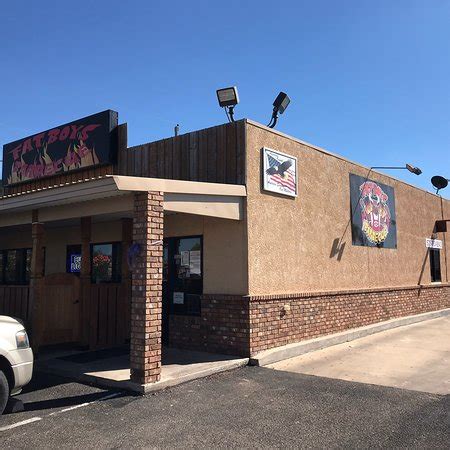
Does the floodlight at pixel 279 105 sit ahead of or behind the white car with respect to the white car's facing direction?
ahead

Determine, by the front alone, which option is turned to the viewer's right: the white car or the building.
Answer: the white car

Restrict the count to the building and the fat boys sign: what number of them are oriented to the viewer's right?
0

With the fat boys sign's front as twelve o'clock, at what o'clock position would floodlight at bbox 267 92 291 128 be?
The floodlight is roughly at 9 o'clock from the fat boys sign.

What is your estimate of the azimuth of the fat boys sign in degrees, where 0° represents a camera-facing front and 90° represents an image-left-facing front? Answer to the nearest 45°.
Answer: approximately 45°

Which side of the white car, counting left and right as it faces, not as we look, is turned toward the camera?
right

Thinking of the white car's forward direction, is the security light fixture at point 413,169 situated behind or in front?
in front

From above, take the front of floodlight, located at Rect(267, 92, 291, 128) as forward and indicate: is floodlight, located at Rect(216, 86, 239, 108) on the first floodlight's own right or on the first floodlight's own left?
on the first floodlight's own right

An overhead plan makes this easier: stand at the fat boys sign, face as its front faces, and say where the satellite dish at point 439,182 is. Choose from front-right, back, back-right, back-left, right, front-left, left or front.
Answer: back-left

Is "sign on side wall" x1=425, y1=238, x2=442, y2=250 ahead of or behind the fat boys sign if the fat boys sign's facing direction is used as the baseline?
behind
